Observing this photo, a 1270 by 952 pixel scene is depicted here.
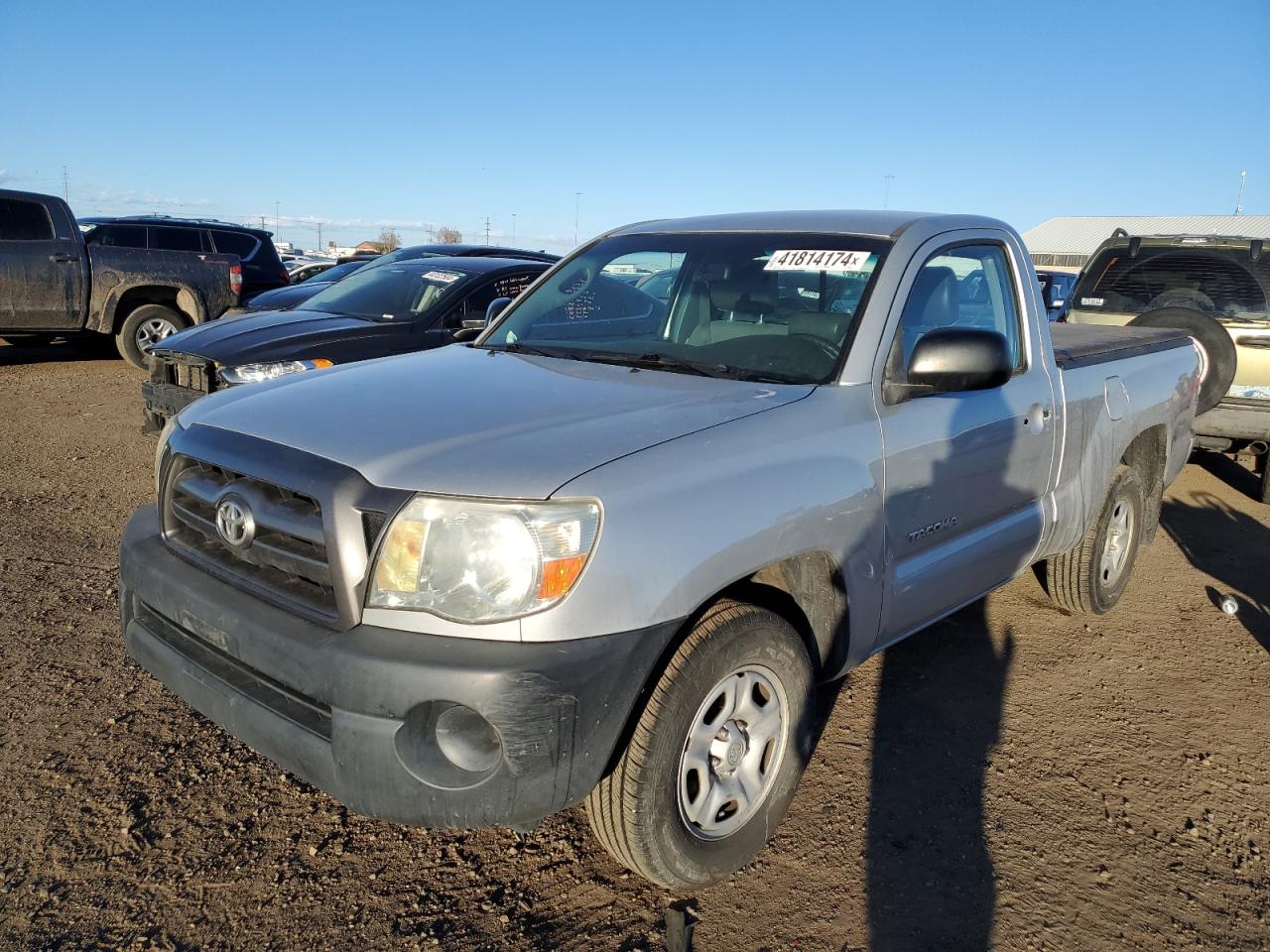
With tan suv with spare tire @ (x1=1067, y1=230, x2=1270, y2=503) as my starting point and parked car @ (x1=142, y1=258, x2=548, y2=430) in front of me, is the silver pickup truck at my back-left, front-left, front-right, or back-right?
front-left

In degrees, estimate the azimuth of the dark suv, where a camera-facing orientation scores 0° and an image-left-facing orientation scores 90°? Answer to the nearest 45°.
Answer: approximately 90°

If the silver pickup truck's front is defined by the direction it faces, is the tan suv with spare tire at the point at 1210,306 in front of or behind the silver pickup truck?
behind

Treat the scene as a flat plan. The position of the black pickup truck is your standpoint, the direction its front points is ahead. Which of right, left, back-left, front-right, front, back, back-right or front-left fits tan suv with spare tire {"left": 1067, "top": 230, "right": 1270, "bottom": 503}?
back-left

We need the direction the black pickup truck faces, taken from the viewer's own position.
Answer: facing to the left of the viewer

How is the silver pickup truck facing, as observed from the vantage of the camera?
facing the viewer and to the left of the viewer

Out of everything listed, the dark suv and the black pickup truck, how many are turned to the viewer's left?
2
